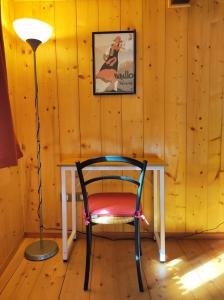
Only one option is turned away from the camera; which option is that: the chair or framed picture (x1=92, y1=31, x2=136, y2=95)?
the chair

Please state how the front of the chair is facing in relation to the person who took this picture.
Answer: facing away from the viewer

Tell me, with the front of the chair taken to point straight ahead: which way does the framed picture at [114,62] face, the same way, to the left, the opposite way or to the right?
the opposite way

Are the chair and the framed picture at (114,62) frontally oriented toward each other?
yes

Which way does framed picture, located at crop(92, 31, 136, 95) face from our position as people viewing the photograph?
facing the viewer

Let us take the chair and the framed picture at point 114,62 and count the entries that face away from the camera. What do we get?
1

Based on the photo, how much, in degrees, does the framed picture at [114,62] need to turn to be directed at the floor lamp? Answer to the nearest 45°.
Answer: approximately 45° to its right
